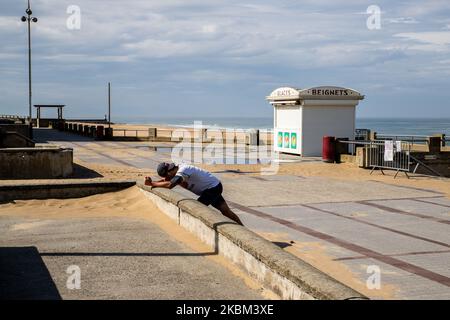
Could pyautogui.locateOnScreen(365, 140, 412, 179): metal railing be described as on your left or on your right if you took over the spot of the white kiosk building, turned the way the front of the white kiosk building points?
on your left

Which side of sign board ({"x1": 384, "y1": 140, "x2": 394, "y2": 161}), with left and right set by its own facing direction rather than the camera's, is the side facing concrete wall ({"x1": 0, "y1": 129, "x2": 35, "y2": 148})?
right

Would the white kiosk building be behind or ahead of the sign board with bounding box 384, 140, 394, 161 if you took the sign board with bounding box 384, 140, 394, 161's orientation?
behind

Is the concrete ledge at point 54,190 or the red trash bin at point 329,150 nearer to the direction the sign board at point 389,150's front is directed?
the concrete ledge

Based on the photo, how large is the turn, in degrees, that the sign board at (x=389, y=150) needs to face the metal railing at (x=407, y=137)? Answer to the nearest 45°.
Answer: approximately 180°

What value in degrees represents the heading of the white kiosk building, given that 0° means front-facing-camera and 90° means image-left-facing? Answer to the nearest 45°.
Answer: approximately 45°

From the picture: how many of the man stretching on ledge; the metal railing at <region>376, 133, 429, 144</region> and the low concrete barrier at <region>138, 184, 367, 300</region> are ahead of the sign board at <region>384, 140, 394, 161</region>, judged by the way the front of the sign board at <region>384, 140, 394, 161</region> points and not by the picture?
2

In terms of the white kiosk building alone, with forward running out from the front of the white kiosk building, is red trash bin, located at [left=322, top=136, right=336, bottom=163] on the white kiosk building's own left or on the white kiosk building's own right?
on the white kiosk building's own left

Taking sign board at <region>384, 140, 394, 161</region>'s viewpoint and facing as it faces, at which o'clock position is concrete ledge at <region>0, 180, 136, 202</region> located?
The concrete ledge is roughly at 1 o'clock from the sign board.

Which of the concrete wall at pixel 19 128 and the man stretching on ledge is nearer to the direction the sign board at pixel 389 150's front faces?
the man stretching on ledge

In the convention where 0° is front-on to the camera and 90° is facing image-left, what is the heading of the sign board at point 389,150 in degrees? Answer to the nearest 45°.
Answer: approximately 0°
